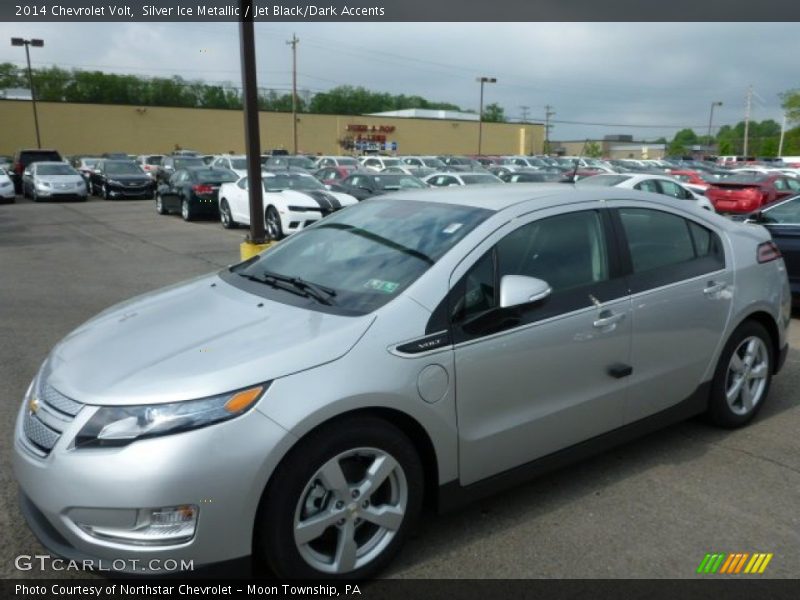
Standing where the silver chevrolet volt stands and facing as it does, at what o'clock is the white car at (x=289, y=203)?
The white car is roughly at 4 o'clock from the silver chevrolet volt.

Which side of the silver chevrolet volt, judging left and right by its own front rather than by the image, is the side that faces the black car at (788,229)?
back

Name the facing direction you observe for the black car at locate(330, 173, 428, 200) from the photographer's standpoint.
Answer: facing the viewer and to the right of the viewer

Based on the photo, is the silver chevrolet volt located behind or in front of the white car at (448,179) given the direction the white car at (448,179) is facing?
in front

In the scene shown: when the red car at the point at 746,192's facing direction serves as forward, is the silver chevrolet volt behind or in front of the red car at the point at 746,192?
behind

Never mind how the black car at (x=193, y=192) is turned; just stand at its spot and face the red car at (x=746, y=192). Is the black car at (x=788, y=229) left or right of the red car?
right

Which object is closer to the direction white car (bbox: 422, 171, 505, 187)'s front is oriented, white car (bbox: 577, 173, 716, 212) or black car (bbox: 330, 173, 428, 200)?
the white car

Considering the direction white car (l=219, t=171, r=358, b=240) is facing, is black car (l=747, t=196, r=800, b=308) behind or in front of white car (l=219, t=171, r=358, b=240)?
in front
